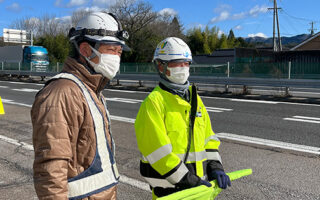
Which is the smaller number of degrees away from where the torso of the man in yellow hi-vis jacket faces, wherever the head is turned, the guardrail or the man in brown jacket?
the man in brown jacket

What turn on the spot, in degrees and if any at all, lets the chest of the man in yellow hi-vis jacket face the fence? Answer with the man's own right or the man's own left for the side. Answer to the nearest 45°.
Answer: approximately 135° to the man's own left

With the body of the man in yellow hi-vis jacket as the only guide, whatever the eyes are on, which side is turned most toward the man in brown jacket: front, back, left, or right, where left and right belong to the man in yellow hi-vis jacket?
right

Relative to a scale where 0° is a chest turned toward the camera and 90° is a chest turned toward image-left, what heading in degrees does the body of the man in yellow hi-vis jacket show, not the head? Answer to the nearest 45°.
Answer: approximately 315°

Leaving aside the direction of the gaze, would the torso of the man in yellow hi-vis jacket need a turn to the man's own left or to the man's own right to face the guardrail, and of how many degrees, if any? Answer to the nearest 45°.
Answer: approximately 135° to the man's own left

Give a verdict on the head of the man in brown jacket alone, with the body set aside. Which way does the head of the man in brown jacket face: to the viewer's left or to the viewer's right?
to the viewer's right

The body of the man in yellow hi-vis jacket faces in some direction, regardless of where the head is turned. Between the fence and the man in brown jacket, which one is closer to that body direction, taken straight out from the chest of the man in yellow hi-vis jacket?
the man in brown jacket
